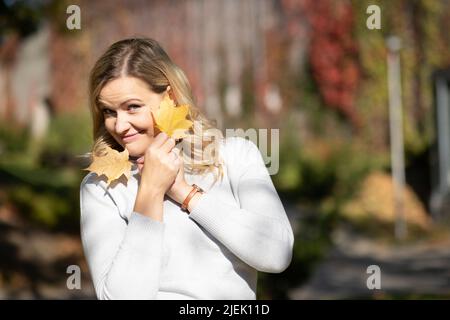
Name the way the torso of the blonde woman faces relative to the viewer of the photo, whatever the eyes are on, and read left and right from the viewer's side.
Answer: facing the viewer and to the left of the viewer

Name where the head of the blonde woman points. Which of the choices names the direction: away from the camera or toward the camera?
toward the camera
